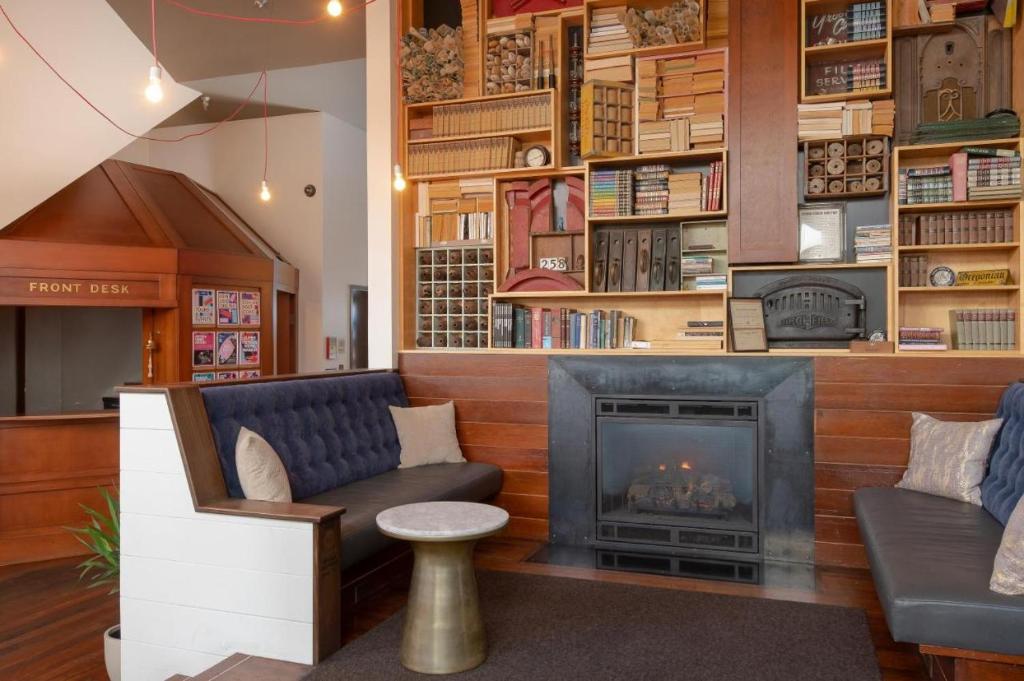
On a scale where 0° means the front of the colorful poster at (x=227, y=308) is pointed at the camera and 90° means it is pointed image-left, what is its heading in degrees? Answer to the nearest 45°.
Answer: approximately 0°

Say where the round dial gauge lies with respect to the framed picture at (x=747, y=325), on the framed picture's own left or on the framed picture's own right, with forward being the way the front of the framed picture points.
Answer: on the framed picture's own right

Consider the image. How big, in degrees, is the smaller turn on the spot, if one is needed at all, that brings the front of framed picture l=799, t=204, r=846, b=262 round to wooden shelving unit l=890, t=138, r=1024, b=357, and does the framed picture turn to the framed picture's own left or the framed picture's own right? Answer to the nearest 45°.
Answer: approximately 90° to the framed picture's own left

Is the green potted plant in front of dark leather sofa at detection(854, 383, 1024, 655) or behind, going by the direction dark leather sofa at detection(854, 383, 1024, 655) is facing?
in front

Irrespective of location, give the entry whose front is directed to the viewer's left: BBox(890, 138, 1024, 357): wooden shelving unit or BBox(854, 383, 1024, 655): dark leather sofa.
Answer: the dark leather sofa

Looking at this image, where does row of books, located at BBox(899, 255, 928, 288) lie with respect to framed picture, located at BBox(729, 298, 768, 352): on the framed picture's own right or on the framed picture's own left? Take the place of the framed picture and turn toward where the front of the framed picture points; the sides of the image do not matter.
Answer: on the framed picture's own left

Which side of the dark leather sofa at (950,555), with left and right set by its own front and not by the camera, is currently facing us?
left

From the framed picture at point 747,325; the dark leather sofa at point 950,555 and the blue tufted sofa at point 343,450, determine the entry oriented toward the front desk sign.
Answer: the dark leather sofa

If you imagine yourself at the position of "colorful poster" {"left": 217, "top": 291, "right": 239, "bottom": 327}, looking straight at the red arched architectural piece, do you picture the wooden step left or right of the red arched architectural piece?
right

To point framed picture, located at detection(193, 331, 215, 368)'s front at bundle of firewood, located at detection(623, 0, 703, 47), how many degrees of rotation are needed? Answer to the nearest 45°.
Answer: approximately 45° to its left

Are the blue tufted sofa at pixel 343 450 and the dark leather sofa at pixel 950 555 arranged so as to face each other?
yes

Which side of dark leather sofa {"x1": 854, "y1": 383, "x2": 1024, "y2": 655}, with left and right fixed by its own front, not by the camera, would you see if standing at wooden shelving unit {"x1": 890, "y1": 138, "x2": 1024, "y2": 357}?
right

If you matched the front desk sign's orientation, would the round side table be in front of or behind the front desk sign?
in front

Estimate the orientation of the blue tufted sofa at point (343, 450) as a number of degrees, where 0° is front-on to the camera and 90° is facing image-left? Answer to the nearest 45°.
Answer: approximately 315°

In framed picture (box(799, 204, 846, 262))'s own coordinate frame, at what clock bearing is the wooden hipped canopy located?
The wooden hipped canopy is roughly at 3 o'clock from the framed picture.
